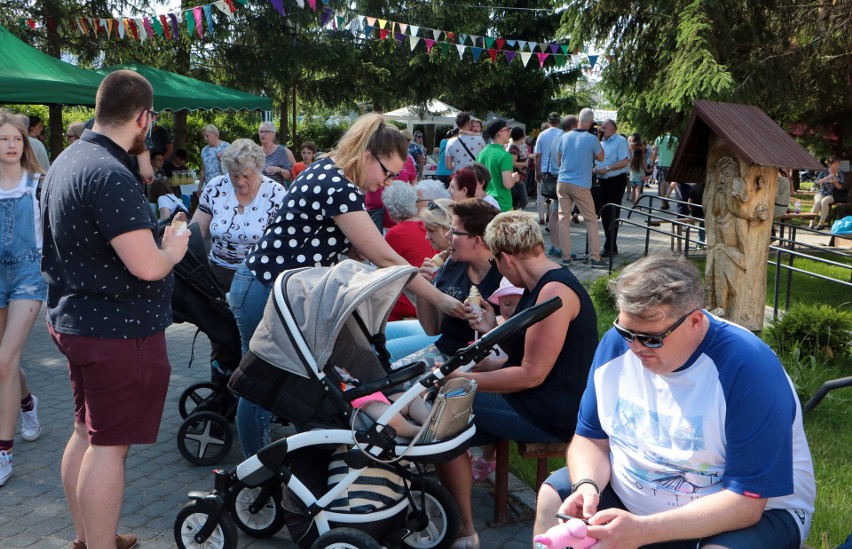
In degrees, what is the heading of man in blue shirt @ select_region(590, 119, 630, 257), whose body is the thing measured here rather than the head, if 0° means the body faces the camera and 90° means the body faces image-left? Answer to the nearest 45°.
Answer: approximately 45°

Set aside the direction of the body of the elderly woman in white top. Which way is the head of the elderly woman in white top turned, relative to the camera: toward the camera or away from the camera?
toward the camera

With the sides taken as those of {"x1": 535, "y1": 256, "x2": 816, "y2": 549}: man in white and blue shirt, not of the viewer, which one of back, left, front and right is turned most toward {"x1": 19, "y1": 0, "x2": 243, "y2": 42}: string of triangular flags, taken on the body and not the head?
right

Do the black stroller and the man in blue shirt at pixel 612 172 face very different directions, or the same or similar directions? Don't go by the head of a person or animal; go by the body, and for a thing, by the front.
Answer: very different directions

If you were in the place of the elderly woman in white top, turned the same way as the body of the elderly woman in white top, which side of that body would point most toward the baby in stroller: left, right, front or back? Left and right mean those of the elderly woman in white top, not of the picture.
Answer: front

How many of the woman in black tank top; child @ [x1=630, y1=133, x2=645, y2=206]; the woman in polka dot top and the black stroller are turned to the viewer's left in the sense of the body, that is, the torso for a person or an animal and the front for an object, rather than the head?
1

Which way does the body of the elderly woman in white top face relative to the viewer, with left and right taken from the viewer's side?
facing the viewer

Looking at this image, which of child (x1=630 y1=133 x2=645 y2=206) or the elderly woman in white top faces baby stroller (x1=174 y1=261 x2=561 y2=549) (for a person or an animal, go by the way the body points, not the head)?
the elderly woman in white top

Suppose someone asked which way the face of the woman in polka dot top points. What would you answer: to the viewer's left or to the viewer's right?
to the viewer's right

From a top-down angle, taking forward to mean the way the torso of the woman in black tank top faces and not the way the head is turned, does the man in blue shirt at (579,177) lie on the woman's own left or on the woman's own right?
on the woman's own right

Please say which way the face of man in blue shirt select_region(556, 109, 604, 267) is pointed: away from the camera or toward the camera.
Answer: away from the camera
